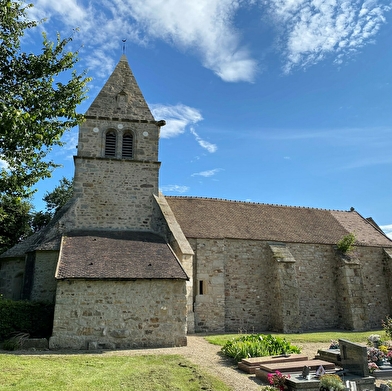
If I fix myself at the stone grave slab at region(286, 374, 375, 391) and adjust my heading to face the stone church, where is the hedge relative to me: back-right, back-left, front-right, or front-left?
front-left

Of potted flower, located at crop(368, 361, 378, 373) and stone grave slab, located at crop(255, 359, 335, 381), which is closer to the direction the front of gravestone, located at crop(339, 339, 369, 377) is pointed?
the stone grave slab

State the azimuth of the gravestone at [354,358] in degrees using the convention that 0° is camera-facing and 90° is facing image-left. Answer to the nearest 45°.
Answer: approximately 45°

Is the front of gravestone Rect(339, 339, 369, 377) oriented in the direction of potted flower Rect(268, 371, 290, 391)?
yes

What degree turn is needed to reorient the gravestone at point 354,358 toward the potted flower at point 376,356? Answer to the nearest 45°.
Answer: approximately 180°
